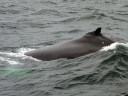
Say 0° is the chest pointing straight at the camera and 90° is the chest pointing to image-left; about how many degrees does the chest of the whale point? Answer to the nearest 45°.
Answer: approximately 90°
